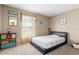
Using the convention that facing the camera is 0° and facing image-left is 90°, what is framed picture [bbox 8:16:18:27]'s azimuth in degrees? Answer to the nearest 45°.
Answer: approximately 0°
